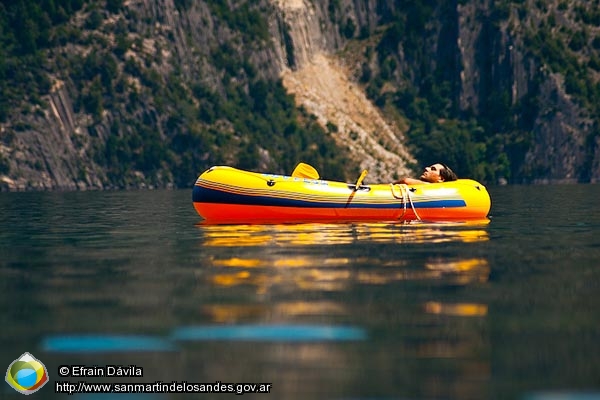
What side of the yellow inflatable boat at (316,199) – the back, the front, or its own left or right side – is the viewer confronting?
left
